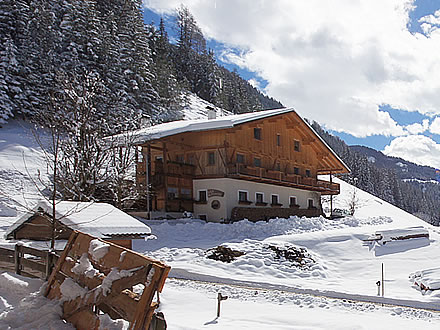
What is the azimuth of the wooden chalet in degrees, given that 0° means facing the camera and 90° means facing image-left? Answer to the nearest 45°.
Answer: approximately 315°

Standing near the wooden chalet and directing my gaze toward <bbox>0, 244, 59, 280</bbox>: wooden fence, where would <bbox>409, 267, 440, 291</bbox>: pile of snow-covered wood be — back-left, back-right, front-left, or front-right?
front-left

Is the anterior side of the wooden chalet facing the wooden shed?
no

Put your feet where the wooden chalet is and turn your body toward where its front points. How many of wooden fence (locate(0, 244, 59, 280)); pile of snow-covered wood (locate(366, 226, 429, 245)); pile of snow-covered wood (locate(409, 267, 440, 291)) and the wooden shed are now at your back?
0

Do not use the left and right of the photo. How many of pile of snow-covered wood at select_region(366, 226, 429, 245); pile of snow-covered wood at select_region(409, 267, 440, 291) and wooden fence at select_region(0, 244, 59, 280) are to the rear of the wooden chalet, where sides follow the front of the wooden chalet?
0

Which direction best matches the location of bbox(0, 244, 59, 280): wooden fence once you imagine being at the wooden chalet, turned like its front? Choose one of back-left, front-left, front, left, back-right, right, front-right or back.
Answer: front-right

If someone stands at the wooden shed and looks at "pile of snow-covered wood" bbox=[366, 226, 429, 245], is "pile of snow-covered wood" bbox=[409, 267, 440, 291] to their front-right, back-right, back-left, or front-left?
front-right

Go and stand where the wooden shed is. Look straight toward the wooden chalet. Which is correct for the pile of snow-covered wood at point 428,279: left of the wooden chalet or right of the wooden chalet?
right

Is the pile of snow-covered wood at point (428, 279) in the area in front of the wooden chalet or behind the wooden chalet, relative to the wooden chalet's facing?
in front

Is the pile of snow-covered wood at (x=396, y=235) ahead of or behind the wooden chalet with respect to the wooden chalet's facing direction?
ahead
